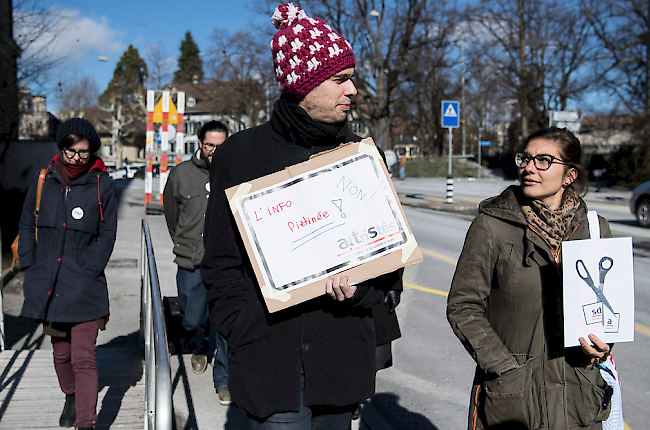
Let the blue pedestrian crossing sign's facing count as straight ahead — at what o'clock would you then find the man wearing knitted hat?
The man wearing knitted hat is roughly at 12 o'clock from the blue pedestrian crossing sign.

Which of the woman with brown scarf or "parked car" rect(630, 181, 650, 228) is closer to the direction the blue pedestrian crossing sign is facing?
the woman with brown scarf

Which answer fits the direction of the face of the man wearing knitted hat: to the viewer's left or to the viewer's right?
to the viewer's right

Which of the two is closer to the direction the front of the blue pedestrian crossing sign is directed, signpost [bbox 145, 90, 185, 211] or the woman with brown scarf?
the woman with brown scarf
